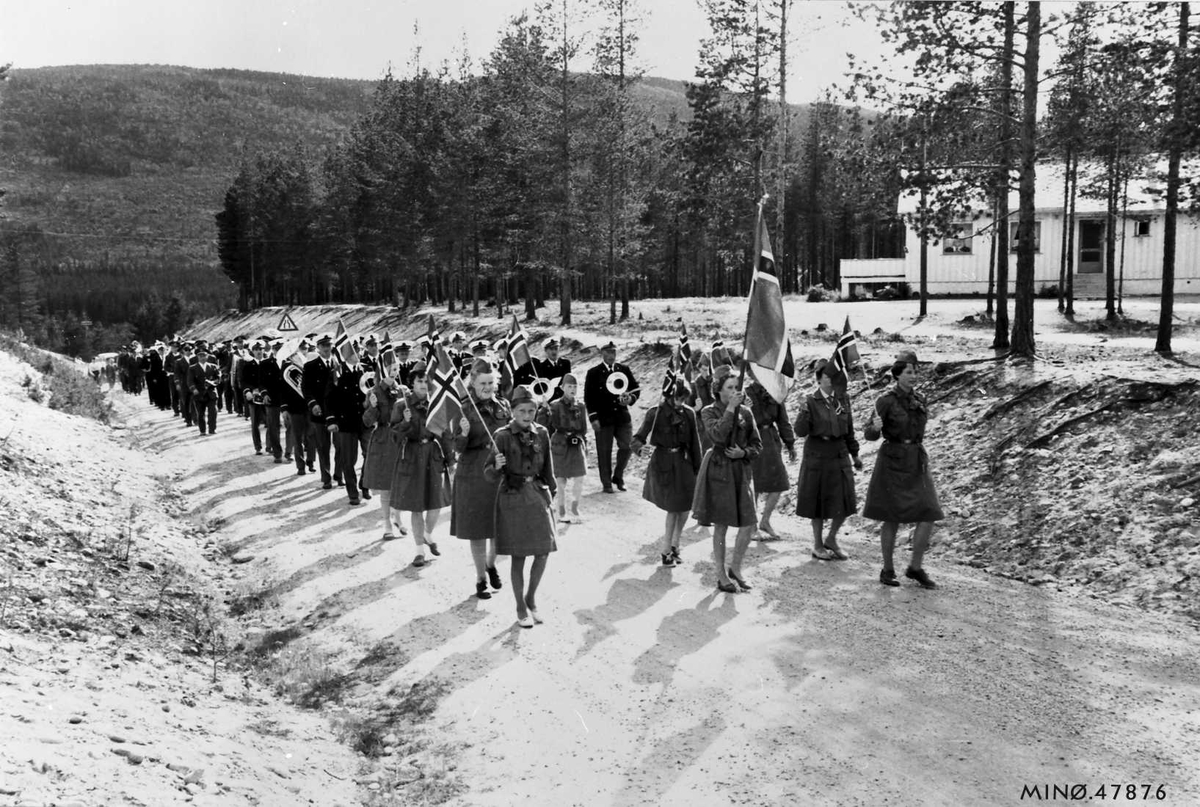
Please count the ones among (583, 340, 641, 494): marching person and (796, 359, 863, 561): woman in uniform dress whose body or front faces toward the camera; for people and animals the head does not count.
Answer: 2

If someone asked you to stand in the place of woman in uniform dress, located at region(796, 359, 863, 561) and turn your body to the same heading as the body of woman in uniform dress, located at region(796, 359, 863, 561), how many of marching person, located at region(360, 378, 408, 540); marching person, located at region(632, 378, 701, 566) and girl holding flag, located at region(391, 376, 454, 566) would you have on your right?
3

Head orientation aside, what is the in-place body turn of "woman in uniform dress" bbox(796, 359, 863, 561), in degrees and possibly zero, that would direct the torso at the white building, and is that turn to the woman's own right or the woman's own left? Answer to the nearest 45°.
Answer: approximately 180°

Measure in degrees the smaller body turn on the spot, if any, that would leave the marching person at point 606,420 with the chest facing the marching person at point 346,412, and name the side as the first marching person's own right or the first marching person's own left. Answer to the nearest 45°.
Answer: approximately 90° to the first marching person's own right

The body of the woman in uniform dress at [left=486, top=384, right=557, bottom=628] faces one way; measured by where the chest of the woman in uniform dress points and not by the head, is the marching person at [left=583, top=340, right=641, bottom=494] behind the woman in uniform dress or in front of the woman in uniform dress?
behind

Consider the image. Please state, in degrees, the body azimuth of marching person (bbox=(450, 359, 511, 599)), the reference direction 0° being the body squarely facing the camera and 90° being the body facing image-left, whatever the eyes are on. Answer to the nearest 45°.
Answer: approximately 315°
